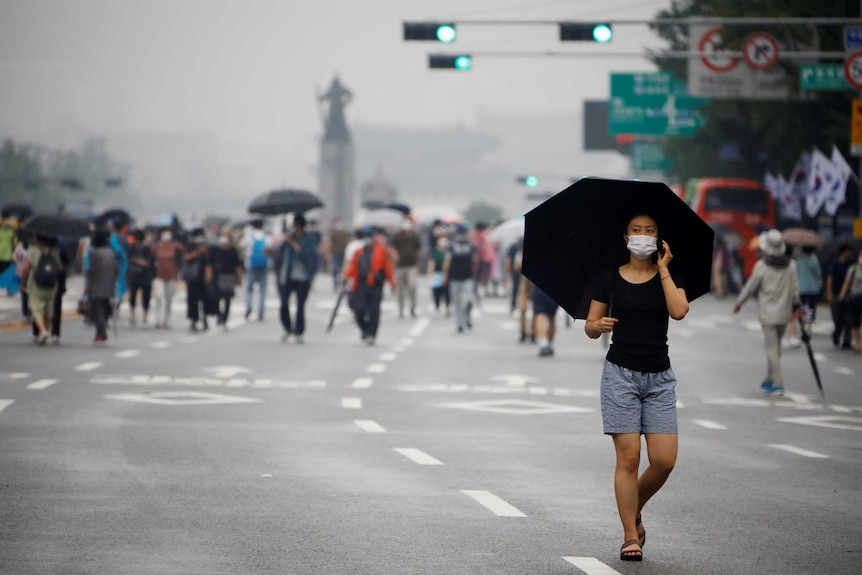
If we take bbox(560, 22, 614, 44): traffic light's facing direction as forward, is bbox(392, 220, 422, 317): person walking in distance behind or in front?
behind

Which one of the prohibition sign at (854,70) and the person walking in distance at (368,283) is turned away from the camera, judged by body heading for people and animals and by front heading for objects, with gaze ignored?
the person walking in distance

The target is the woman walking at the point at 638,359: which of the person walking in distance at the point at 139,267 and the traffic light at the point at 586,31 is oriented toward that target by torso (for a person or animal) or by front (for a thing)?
the traffic light

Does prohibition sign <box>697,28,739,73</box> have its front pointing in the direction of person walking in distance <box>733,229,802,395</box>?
yes

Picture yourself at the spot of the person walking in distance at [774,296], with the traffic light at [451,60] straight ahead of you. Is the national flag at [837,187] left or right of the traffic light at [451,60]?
right

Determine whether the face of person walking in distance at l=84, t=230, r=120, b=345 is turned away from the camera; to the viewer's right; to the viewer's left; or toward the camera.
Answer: away from the camera

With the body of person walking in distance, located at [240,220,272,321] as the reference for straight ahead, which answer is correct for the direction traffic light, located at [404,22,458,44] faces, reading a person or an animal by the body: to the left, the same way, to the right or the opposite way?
the opposite way
